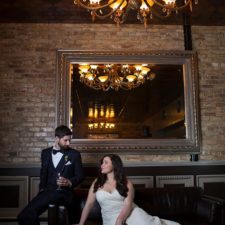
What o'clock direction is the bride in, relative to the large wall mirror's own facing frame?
The bride is roughly at 12 o'clock from the large wall mirror.

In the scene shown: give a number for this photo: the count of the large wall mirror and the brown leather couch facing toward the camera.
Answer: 2

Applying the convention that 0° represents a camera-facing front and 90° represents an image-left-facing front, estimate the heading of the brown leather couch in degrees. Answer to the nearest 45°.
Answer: approximately 0°
